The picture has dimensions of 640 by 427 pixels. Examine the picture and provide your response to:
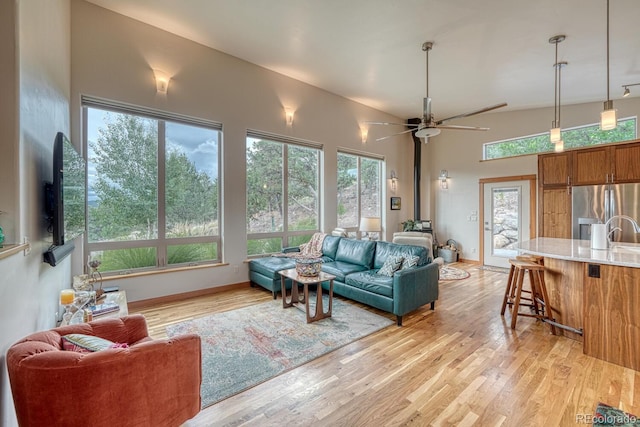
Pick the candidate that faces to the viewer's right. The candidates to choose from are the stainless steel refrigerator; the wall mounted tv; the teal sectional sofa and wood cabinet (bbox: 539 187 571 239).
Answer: the wall mounted tv

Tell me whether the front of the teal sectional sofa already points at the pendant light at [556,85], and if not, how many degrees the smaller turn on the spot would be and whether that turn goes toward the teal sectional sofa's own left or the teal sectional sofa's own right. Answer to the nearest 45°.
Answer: approximately 135° to the teal sectional sofa's own left

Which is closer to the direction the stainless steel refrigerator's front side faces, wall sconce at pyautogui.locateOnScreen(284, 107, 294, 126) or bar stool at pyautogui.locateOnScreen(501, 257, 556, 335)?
the bar stool

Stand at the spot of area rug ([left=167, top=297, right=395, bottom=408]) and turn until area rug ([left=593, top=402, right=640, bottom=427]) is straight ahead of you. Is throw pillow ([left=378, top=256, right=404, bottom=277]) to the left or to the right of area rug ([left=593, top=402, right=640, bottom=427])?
left

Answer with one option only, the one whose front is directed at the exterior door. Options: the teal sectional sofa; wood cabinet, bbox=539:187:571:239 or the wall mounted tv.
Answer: the wall mounted tv

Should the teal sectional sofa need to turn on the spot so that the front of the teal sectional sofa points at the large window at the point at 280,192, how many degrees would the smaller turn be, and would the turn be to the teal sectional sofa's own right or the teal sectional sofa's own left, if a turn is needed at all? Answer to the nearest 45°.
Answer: approximately 90° to the teal sectional sofa's own right

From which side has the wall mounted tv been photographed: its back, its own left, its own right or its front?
right

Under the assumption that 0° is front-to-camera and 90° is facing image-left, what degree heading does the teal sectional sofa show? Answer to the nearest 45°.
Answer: approximately 45°

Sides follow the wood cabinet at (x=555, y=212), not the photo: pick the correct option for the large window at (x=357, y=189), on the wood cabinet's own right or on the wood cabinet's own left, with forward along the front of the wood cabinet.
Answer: on the wood cabinet's own right

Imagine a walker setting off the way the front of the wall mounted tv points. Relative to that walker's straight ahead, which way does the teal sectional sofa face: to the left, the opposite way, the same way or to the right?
the opposite way
